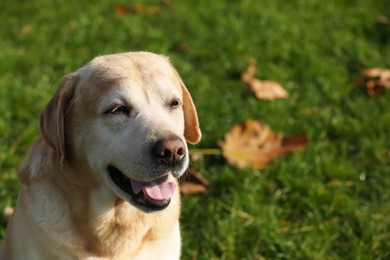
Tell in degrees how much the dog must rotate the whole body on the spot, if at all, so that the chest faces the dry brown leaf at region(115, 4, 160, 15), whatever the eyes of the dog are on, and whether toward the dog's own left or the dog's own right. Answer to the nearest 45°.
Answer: approximately 135° to the dog's own left

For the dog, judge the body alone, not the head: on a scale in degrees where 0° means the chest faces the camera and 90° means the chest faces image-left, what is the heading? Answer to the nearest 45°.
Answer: approximately 315°

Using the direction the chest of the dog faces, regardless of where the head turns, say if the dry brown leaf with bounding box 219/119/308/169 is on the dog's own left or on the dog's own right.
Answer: on the dog's own left

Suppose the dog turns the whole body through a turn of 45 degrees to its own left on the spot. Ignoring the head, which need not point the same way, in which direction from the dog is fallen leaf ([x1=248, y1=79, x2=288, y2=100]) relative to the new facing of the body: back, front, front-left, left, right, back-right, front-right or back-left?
front-left

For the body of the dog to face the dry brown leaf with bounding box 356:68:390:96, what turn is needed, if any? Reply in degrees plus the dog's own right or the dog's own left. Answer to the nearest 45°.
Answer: approximately 90° to the dog's own left
